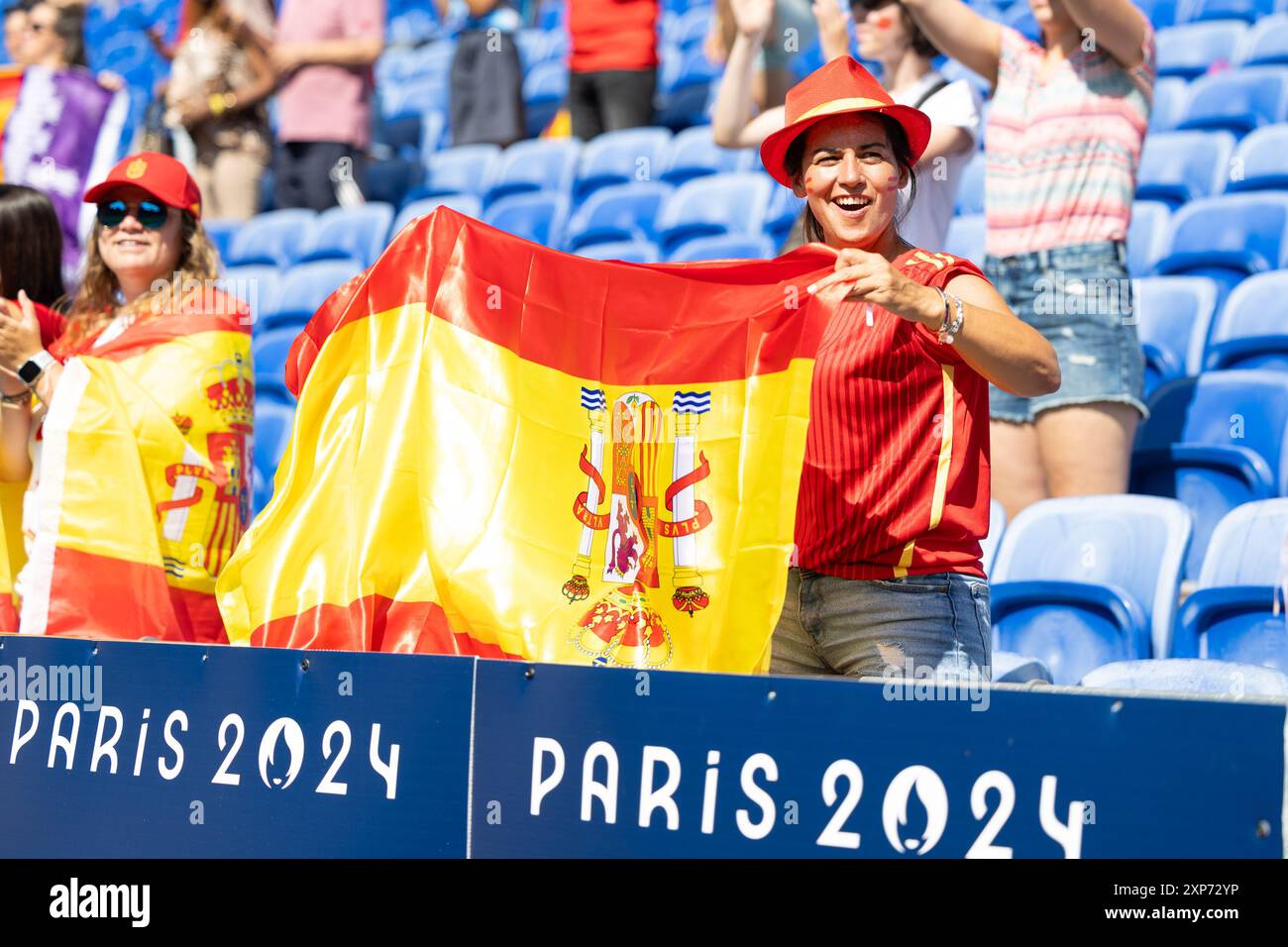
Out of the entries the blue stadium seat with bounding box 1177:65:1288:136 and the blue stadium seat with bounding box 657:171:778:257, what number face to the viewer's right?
0

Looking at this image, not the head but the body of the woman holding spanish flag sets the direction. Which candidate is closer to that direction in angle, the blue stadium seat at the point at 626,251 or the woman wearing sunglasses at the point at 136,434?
the woman wearing sunglasses

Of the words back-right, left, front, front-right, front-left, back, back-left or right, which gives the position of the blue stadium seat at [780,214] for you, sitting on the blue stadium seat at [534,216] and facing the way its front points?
left

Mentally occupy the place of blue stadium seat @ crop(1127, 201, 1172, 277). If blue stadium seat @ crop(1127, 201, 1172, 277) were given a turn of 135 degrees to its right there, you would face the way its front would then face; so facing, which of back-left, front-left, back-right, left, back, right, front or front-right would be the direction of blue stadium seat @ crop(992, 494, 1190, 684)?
back

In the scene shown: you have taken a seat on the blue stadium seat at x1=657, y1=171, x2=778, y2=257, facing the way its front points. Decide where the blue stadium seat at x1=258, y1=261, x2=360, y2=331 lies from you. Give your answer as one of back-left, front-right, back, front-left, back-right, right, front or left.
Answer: front-right

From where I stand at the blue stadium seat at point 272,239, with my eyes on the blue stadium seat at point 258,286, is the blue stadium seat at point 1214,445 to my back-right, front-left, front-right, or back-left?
front-left

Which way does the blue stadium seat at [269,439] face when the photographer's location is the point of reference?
facing the viewer and to the left of the viewer

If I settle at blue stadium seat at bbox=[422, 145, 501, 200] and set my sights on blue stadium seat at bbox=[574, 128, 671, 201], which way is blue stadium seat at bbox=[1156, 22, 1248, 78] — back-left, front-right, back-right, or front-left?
front-left

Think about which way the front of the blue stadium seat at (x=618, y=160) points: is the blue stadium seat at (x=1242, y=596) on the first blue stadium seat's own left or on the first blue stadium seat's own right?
on the first blue stadium seat's own left
